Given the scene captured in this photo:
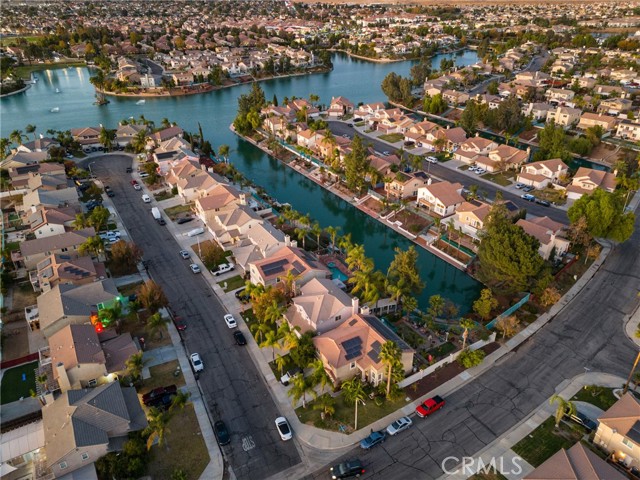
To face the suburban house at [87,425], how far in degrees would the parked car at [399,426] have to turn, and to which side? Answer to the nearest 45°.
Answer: approximately 45° to its right

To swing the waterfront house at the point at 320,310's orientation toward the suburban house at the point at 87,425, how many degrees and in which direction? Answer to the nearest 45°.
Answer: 0° — it already faces it

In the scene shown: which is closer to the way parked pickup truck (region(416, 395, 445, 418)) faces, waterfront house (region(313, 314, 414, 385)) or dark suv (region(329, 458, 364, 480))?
the dark suv

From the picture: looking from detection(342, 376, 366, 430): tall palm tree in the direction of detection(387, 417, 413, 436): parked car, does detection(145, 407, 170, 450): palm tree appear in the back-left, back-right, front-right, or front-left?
back-right

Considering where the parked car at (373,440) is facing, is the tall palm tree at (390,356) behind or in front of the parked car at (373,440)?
behind

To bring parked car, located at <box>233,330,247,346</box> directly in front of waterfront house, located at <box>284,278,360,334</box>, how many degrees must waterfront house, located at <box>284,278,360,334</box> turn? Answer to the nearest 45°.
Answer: approximately 45° to its right

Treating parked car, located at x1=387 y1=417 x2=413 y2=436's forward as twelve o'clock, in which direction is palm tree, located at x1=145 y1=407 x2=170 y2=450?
The palm tree is roughly at 1 o'clock from the parked car.

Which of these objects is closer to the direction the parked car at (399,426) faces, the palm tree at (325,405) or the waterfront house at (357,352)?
the palm tree

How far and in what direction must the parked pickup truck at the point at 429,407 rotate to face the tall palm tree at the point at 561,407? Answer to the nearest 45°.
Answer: approximately 135° to its left

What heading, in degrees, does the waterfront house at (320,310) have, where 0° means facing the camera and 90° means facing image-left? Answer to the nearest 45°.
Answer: approximately 45°

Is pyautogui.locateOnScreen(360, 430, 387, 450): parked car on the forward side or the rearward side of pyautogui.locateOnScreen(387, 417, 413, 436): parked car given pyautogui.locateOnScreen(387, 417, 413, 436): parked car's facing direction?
on the forward side

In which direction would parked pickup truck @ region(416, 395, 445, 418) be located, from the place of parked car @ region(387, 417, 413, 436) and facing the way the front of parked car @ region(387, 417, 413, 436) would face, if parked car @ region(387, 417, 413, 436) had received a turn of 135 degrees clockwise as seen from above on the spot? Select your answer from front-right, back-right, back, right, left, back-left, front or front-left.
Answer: front-right

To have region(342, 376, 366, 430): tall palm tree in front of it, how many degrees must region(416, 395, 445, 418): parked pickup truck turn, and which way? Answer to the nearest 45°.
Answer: approximately 45° to its right

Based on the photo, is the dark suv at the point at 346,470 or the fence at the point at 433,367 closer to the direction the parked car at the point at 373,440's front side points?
the dark suv

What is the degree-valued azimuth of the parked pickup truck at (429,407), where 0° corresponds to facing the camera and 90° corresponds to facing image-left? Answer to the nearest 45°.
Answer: approximately 45°
